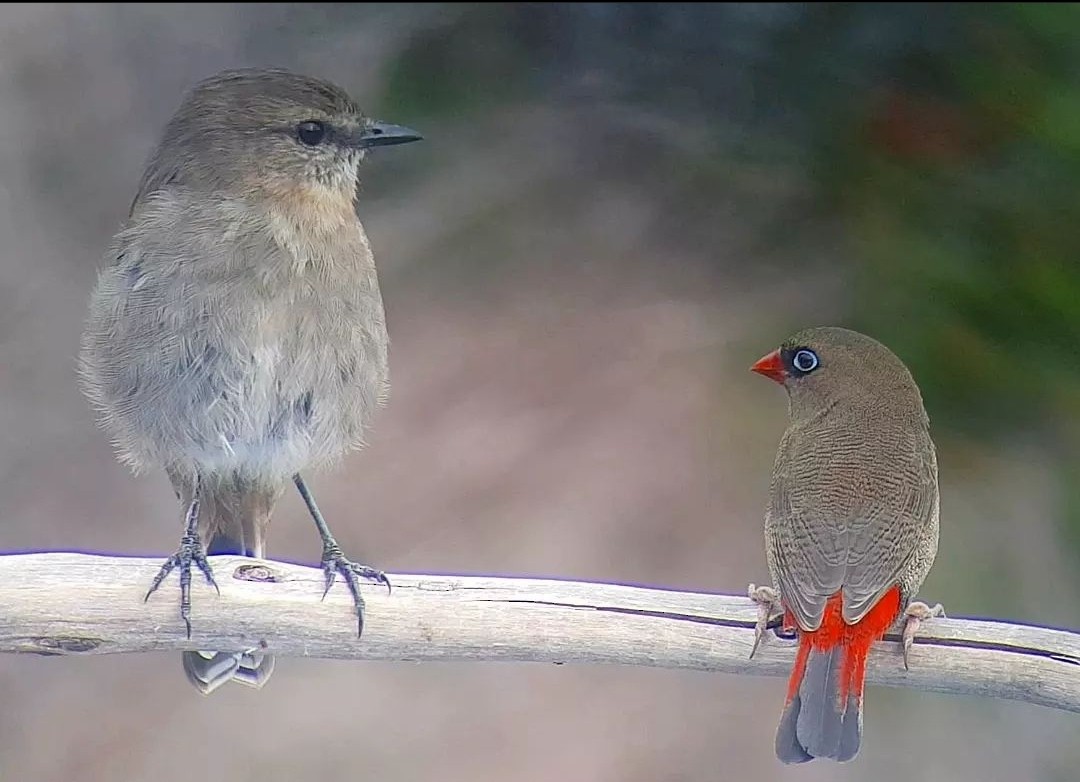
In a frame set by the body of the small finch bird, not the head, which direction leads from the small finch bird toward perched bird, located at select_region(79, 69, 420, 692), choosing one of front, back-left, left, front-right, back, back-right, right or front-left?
left

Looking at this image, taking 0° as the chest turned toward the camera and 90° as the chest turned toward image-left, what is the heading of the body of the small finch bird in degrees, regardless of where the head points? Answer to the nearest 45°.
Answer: approximately 180°
